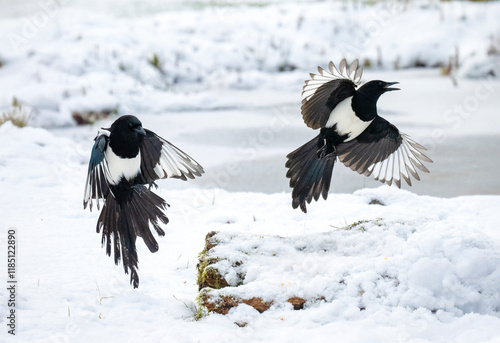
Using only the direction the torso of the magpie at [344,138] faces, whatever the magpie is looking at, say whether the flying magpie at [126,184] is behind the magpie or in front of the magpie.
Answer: behind

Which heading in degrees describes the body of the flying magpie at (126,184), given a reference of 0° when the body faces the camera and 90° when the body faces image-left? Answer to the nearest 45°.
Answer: approximately 315°

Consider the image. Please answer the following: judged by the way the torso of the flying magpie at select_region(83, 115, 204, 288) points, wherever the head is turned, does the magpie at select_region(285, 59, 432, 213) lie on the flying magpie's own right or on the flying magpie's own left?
on the flying magpie's own left

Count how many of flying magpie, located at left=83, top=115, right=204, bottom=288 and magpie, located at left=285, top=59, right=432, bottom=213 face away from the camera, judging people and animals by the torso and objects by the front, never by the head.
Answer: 0

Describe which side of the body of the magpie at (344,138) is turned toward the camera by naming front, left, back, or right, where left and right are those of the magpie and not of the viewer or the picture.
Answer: right
